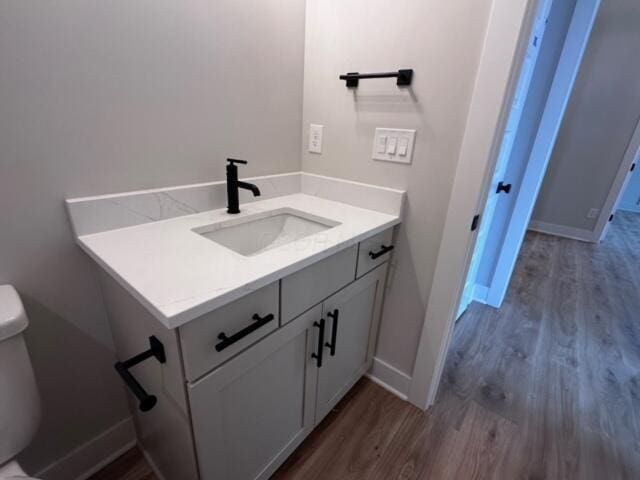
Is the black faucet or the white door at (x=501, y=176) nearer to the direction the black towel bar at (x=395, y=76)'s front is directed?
the black faucet

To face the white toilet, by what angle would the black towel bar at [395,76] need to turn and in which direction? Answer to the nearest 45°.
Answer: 0° — it already faces it

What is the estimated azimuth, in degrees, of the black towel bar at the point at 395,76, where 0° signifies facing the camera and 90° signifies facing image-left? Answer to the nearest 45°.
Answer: approximately 45°

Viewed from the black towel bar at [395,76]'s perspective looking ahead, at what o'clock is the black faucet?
The black faucet is roughly at 1 o'clock from the black towel bar.

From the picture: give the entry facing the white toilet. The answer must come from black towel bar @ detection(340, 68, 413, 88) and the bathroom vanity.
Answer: the black towel bar

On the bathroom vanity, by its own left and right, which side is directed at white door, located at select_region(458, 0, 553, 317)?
left

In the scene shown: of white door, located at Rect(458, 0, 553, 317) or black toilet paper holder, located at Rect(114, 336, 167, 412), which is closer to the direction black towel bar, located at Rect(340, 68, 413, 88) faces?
the black toilet paper holder

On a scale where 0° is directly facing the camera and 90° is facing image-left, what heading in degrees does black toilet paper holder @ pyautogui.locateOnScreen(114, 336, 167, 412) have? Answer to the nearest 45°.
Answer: approximately 45°

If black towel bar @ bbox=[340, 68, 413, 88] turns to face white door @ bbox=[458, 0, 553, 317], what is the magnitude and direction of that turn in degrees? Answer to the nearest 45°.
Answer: approximately 180°
